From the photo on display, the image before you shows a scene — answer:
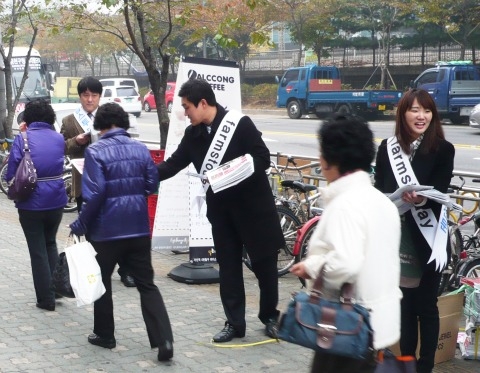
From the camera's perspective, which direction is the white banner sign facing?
toward the camera

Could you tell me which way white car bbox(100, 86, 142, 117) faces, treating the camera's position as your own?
facing away from the viewer and to the left of the viewer

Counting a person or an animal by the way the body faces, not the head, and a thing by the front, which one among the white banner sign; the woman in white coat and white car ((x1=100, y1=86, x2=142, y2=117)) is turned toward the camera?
the white banner sign

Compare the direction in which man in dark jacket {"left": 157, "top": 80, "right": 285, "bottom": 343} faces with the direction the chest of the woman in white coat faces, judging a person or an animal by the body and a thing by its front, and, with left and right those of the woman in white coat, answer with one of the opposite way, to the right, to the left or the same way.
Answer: to the left

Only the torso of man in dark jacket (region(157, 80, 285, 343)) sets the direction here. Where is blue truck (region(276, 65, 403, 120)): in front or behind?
behind

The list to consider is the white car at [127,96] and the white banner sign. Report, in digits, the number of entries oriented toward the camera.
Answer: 1

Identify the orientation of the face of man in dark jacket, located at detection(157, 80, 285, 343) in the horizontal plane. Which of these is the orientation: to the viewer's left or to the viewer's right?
to the viewer's left

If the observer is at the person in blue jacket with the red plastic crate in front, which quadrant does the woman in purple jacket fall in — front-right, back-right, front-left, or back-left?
front-left

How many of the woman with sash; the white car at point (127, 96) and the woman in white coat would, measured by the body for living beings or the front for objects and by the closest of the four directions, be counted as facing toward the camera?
1

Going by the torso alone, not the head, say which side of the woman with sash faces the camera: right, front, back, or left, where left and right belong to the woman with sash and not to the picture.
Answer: front

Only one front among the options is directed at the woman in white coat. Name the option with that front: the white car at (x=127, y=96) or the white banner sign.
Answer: the white banner sign

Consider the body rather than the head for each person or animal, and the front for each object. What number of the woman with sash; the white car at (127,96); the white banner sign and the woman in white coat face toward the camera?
2

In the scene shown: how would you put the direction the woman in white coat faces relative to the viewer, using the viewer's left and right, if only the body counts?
facing away from the viewer and to the left of the viewer

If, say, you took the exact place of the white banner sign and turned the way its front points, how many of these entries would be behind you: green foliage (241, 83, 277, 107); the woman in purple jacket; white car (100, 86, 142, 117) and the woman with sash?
2

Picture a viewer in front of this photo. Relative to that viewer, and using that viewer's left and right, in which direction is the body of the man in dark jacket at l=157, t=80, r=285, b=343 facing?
facing the viewer and to the left of the viewer

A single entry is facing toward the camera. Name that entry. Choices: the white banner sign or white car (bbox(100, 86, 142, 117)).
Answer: the white banner sign

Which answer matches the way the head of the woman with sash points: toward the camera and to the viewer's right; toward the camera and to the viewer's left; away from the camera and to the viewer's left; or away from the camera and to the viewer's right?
toward the camera and to the viewer's left
